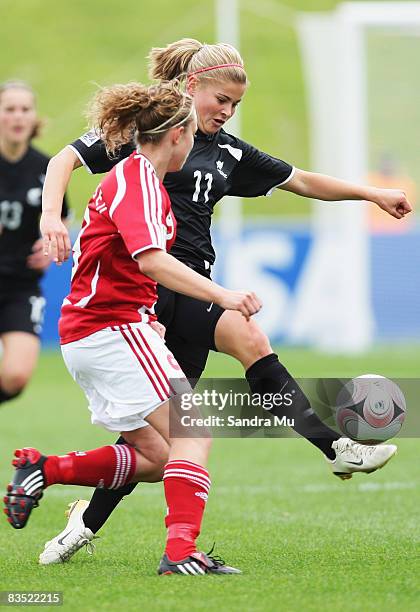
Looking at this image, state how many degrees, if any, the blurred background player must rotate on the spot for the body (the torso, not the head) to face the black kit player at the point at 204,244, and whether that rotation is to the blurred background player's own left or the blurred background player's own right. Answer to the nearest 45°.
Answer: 0° — they already face them

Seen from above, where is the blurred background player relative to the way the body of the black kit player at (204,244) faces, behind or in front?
behind

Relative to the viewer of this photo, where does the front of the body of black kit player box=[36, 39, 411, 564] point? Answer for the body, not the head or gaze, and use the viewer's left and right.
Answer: facing the viewer and to the right of the viewer

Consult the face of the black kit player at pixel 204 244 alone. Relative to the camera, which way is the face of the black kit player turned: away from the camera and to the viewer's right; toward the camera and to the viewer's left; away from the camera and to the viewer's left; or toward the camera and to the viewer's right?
toward the camera and to the viewer's right

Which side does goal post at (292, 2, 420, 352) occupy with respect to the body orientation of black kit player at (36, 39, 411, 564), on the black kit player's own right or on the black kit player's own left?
on the black kit player's own left

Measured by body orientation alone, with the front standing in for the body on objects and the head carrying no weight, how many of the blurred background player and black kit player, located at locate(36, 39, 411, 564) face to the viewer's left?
0
